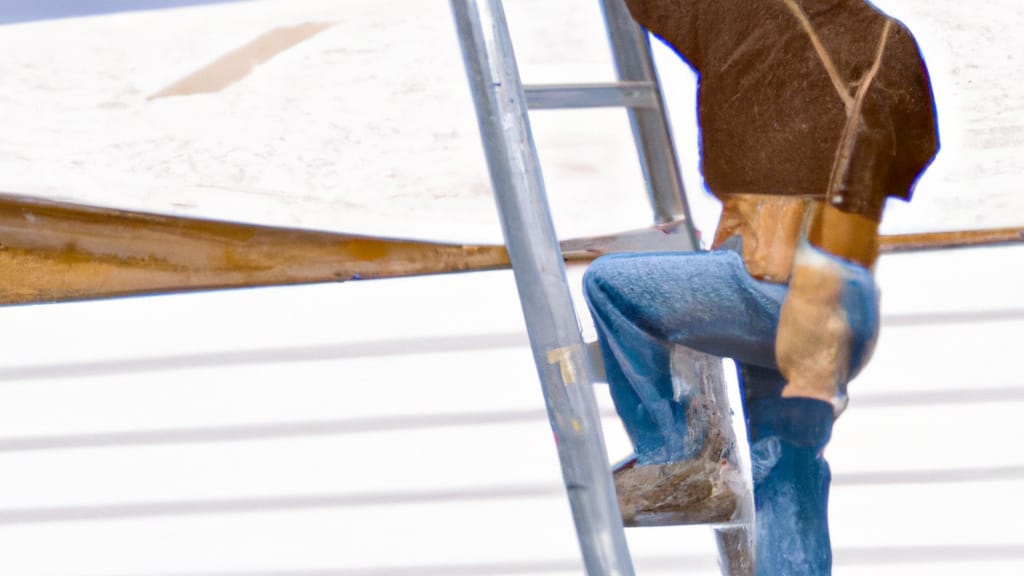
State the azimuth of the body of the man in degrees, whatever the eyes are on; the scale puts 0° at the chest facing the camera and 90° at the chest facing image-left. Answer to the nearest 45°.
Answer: approximately 135°
